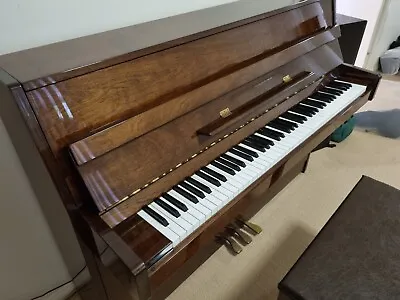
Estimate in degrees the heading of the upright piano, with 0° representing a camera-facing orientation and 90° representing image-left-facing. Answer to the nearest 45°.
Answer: approximately 315°
